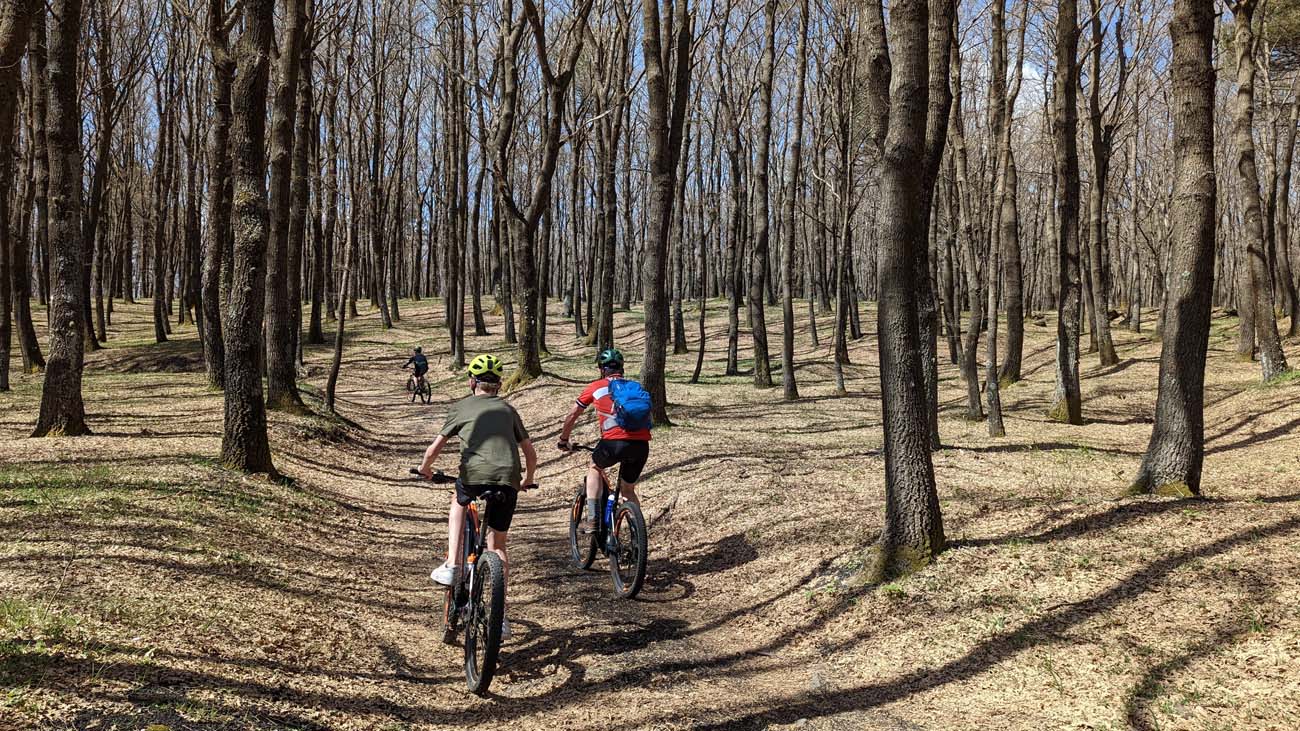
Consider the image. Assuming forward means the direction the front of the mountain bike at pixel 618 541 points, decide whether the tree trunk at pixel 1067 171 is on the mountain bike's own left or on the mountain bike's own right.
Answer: on the mountain bike's own right

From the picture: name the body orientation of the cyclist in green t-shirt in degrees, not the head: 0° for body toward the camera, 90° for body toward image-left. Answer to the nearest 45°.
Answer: approximately 180°

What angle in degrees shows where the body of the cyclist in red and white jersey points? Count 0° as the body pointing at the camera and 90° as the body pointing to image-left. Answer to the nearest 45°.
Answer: approximately 135°

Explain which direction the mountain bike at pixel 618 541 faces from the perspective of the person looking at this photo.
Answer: facing away from the viewer and to the left of the viewer

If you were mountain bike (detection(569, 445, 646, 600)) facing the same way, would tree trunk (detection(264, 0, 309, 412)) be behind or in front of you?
in front

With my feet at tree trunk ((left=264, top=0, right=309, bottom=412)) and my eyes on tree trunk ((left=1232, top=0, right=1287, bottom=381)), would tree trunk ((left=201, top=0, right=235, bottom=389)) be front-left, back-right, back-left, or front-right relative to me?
back-left

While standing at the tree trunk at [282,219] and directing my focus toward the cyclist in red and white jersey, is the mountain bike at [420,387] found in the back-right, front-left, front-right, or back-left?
back-left

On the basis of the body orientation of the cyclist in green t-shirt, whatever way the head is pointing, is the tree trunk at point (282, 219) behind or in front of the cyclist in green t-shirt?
in front

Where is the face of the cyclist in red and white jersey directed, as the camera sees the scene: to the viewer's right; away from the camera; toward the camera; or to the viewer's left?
away from the camera

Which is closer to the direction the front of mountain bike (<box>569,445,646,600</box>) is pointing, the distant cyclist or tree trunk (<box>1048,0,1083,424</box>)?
the distant cyclist

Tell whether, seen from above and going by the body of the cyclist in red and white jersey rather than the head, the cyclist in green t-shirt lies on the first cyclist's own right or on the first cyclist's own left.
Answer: on the first cyclist's own left

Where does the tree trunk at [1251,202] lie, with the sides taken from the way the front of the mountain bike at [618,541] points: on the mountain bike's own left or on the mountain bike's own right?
on the mountain bike's own right

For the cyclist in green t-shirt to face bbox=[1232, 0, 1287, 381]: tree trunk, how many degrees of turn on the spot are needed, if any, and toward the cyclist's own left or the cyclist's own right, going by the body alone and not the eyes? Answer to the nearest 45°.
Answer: approximately 45° to the cyclist's own right

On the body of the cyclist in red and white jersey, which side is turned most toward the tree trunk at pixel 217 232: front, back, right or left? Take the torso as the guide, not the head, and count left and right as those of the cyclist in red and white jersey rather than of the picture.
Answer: front

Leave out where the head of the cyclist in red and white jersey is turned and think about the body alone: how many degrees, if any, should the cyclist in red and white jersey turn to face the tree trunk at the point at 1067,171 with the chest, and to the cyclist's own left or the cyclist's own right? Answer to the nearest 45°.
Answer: approximately 90° to the cyclist's own right

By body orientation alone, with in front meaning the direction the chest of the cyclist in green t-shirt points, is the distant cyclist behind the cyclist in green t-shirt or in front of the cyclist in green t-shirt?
in front
